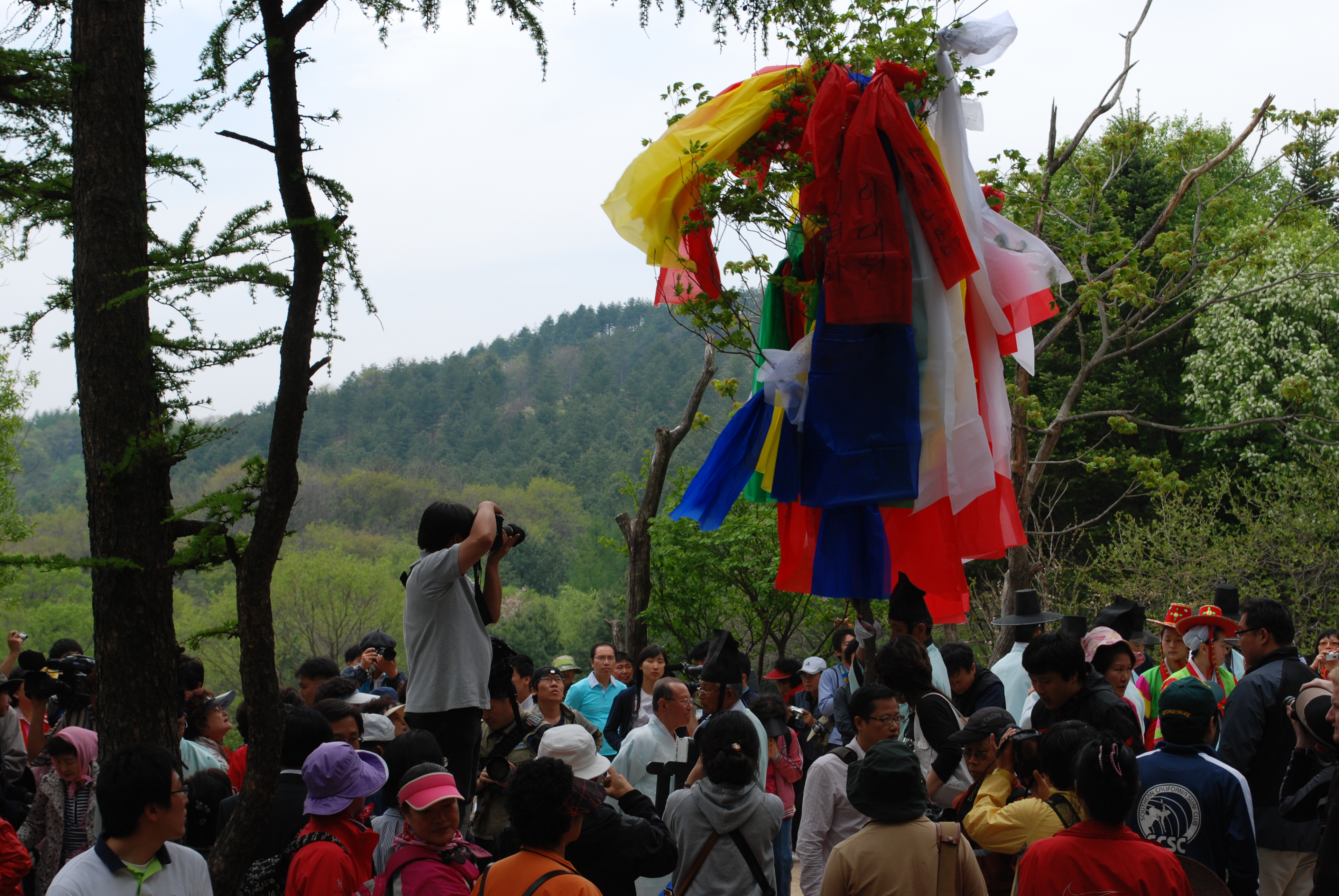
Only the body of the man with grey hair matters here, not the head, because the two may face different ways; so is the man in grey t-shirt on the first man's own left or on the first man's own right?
on the first man's own right

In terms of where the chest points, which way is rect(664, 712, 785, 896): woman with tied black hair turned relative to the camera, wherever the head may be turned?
away from the camera

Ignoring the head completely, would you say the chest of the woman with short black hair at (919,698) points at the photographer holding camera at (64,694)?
yes

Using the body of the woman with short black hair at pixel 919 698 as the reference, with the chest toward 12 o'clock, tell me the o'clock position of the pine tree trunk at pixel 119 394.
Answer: The pine tree trunk is roughly at 11 o'clock from the woman with short black hair.

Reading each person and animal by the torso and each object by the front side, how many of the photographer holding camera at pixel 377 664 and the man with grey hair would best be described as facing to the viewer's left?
0

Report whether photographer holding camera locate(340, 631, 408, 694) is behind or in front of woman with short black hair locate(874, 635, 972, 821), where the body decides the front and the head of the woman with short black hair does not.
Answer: in front

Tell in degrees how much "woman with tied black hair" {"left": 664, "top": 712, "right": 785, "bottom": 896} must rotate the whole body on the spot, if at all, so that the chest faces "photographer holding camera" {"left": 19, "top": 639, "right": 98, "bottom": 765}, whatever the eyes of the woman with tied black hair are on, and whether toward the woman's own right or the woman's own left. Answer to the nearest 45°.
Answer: approximately 45° to the woman's own left

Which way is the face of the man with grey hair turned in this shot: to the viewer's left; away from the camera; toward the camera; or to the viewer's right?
to the viewer's right

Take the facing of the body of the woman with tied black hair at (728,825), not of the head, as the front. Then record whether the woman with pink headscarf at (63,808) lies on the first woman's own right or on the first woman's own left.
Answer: on the first woman's own left
